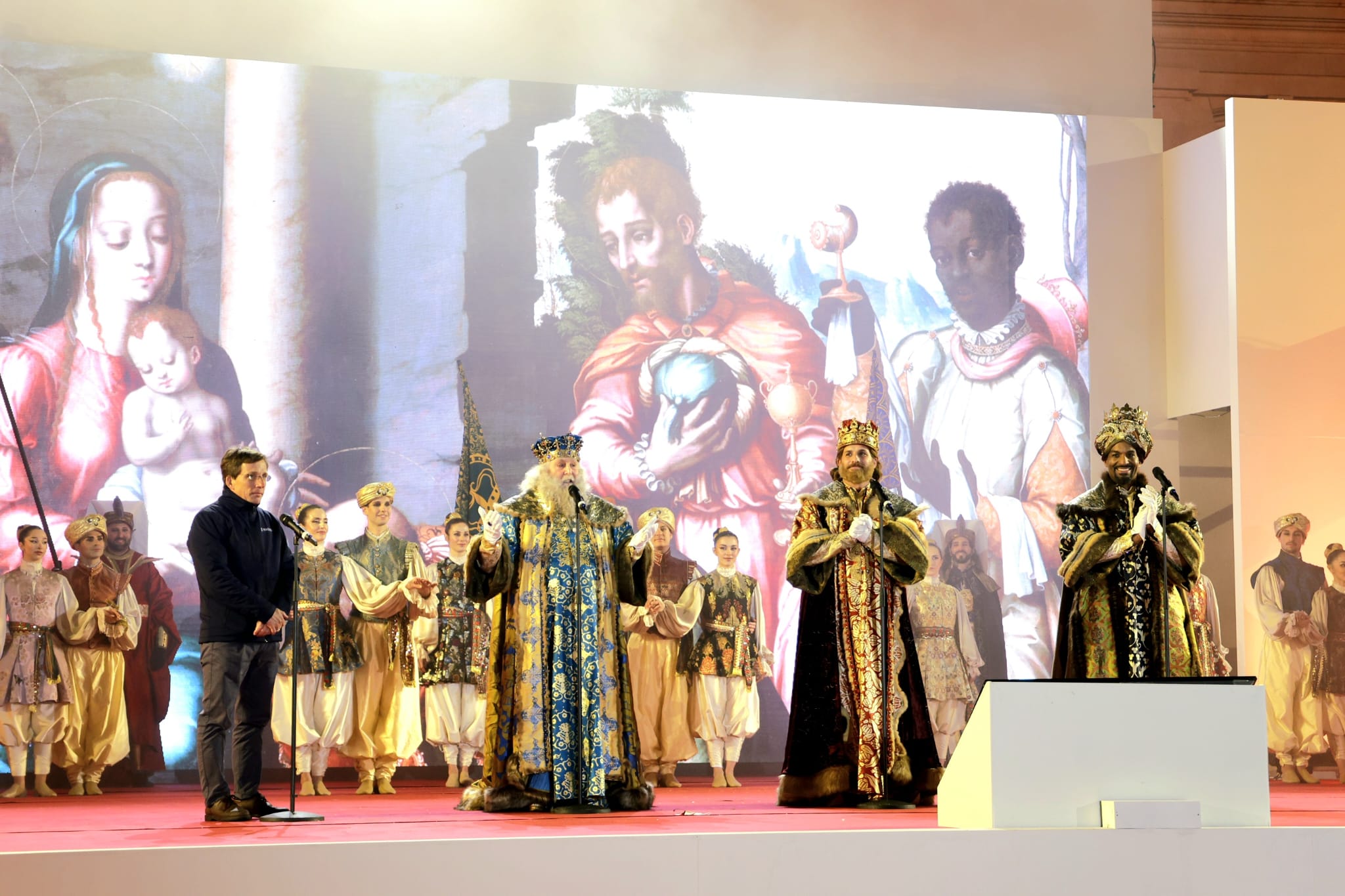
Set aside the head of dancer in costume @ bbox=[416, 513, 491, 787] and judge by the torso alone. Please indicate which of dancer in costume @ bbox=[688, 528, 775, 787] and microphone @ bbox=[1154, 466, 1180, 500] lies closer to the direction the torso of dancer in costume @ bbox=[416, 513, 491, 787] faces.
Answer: the microphone

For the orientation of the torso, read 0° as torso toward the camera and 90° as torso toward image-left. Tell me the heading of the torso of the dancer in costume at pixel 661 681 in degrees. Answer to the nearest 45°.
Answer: approximately 0°

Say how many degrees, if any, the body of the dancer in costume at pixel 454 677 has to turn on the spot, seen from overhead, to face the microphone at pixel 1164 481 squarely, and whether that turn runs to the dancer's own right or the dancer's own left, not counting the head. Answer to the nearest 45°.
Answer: approximately 45° to the dancer's own left

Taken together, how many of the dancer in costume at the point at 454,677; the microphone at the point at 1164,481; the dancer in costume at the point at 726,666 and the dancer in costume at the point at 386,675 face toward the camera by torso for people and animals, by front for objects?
3

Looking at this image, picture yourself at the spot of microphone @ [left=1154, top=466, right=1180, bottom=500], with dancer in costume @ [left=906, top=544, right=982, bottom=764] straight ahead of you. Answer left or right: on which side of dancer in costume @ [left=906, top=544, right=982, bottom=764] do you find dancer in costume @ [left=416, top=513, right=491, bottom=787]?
left

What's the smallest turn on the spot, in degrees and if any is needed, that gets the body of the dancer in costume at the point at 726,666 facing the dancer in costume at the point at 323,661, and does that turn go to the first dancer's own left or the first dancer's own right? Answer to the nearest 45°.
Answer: approximately 90° to the first dancer's own right

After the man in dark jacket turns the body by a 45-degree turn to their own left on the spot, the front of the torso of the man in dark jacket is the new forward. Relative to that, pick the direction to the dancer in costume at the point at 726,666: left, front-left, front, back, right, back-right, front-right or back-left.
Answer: front-left

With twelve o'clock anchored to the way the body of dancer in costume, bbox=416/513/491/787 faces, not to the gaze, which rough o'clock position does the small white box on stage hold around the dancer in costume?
The small white box on stage is roughly at 11 o'clock from the dancer in costume.

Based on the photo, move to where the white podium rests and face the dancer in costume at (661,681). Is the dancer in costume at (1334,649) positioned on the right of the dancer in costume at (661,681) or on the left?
right

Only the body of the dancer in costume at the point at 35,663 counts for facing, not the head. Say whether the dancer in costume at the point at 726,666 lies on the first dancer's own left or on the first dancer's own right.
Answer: on the first dancer's own left
